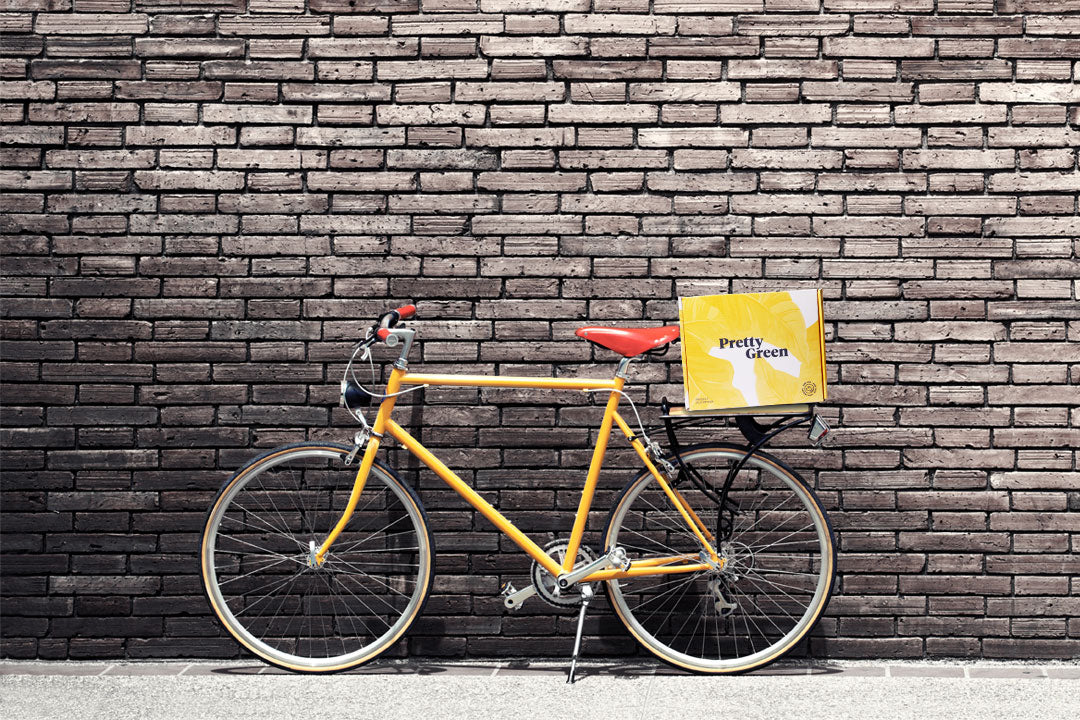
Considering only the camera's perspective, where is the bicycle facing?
facing to the left of the viewer
